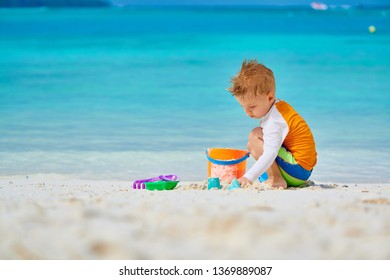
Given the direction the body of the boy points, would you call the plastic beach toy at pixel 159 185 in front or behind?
in front

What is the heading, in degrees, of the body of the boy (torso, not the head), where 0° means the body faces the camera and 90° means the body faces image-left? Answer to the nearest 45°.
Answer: approximately 90°

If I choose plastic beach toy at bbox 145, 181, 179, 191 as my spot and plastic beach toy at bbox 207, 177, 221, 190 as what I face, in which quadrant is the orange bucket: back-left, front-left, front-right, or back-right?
front-left
